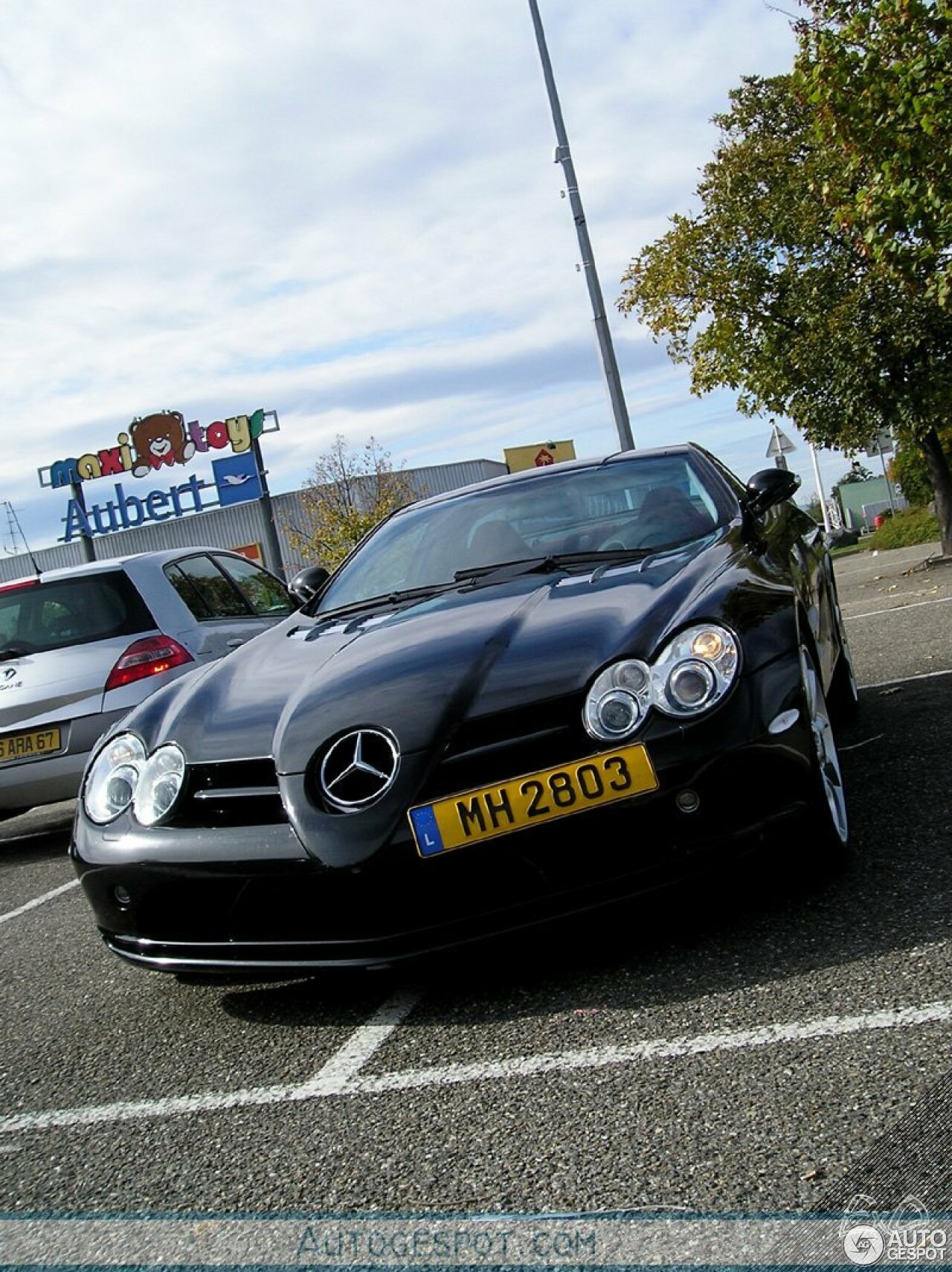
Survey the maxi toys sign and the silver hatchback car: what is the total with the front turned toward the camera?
1

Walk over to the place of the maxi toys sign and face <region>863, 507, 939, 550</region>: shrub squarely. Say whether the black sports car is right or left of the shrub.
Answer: right

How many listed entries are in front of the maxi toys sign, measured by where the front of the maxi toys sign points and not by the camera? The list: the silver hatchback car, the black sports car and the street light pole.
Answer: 3

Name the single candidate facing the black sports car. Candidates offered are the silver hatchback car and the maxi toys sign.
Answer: the maxi toys sign

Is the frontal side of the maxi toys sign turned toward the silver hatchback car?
yes

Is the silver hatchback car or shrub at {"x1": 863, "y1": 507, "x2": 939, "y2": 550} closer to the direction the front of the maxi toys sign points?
the silver hatchback car

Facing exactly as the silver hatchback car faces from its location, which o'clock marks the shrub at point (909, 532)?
The shrub is roughly at 12 o'clock from the silver hatchback car.

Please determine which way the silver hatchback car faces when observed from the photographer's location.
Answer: facing away from the viewer and to the right of the viewer

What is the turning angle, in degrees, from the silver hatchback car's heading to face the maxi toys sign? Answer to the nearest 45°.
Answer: approximately 45° to its left

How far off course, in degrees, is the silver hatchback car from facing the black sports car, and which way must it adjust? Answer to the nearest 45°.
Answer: approximately 135° to its right

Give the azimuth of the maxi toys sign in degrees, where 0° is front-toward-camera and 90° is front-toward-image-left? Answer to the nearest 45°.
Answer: approximately 0°
